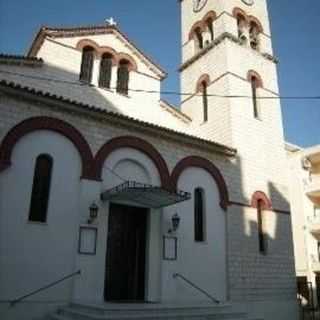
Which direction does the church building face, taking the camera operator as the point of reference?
facing the viewer and to the right of the viewer
